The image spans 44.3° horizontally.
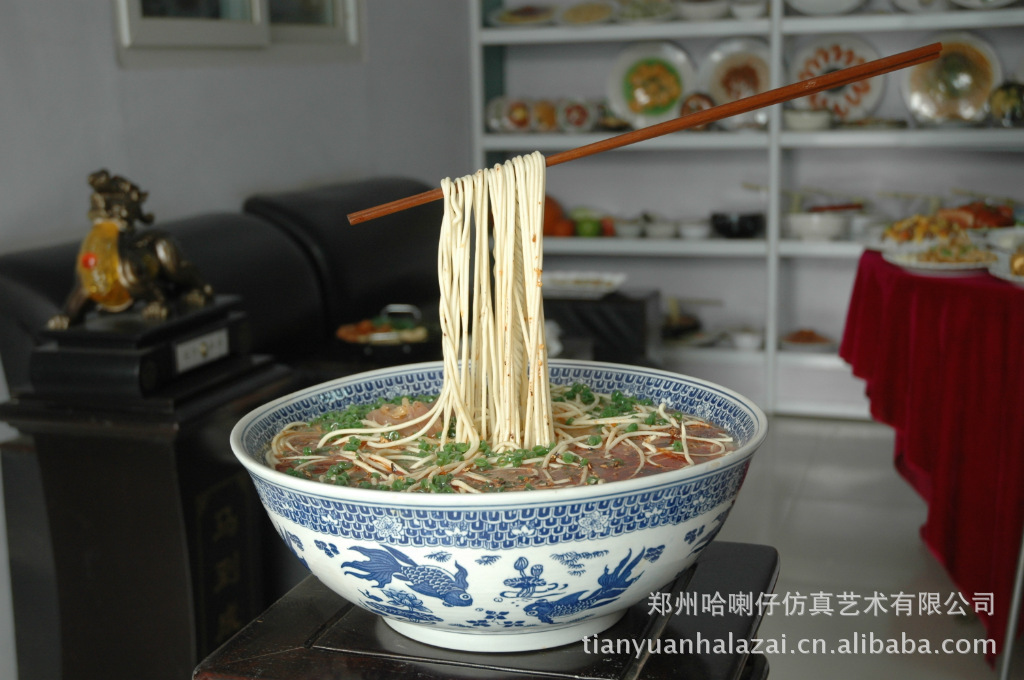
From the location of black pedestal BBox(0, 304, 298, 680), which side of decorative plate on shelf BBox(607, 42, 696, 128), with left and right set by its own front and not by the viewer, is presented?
front

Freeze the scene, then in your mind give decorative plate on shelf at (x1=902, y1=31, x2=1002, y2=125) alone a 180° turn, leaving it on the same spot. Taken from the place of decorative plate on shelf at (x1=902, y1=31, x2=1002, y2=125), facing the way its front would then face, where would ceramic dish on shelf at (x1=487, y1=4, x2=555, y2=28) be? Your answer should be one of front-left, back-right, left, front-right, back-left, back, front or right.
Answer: left

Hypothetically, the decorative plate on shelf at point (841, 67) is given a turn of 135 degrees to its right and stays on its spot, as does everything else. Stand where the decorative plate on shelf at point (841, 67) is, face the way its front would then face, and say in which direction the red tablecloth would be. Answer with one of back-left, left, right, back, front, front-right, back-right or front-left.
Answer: back-left

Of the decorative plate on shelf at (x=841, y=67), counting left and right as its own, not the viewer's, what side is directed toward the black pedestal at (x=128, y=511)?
front

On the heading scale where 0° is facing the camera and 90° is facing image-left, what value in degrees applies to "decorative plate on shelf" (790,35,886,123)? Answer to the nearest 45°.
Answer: approximately 0°

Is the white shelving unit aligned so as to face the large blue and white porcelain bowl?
yes

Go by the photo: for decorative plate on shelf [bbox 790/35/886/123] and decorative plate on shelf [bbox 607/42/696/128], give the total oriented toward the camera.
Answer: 2

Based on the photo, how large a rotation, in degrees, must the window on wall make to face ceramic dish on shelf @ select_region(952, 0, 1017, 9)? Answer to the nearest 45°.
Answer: approximately 90° to its left

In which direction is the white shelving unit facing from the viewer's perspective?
toward the camera

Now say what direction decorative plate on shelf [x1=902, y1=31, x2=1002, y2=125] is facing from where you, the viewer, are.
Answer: facing the viewer

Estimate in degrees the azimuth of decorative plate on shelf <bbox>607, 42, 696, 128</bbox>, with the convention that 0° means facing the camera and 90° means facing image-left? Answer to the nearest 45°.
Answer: approximately 0°
